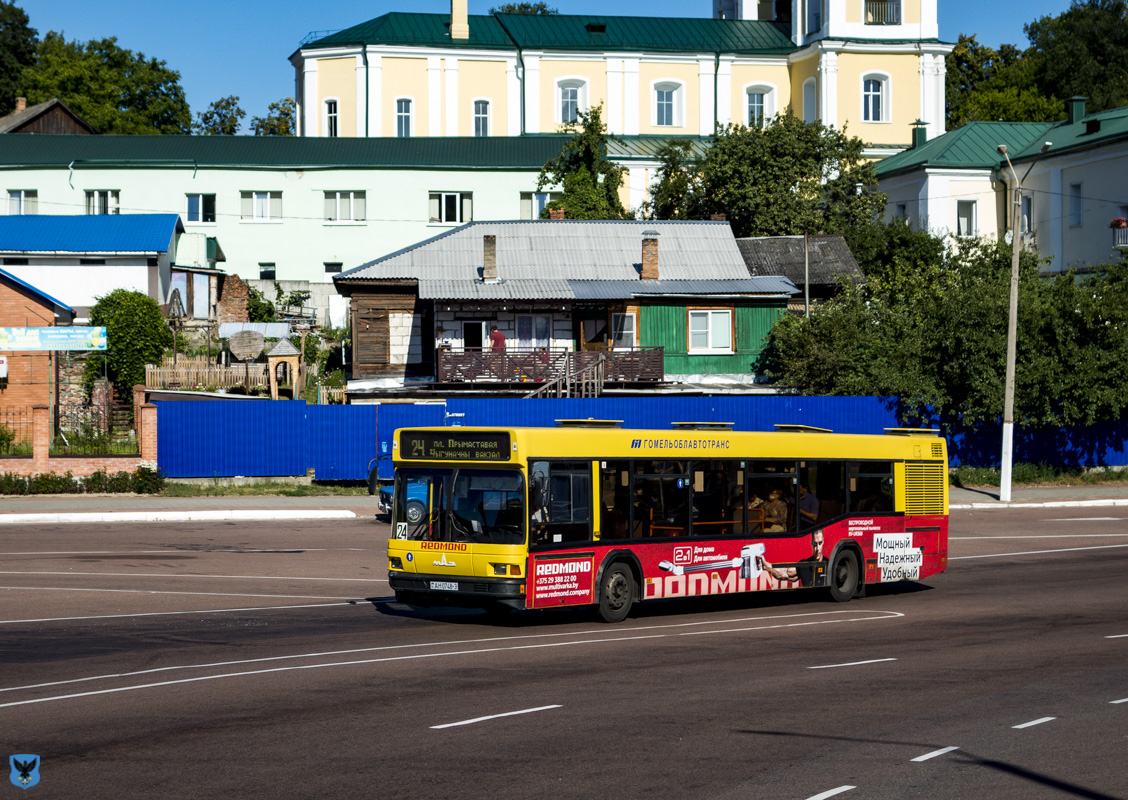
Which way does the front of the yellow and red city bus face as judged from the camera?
facing the viewer and to the left of the viewer

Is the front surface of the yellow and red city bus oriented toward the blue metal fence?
no

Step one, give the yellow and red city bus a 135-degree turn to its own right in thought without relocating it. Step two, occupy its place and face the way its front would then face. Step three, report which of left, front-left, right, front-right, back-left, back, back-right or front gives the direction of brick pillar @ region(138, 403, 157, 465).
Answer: front-left
